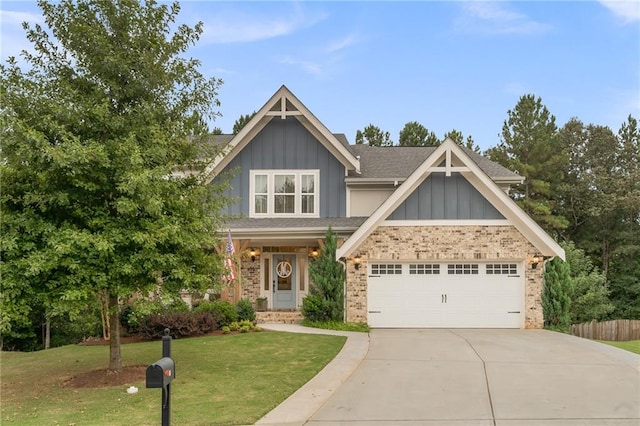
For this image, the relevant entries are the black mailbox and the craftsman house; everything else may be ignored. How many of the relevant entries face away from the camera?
0

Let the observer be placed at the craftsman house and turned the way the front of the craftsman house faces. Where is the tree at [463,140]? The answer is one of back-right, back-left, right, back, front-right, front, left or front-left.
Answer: back

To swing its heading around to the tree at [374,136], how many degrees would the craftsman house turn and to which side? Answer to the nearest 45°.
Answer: approximately 180°

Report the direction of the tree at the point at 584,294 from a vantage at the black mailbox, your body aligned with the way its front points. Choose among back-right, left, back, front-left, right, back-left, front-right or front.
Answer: back

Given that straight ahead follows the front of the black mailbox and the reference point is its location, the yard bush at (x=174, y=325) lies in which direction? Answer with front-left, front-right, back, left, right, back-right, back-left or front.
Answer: back-right

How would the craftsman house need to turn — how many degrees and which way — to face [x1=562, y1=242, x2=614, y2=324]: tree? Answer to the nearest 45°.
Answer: approximately 135° to its left

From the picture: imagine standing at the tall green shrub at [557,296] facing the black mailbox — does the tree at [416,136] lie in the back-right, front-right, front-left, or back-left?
back-right

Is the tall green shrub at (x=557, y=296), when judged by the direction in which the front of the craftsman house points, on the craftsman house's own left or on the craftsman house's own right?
on the craftsman house's own left

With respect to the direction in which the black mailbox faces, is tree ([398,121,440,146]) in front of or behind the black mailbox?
behind

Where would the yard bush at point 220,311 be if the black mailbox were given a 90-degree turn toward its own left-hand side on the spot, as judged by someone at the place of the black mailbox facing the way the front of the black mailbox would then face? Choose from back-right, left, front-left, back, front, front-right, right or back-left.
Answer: back-left

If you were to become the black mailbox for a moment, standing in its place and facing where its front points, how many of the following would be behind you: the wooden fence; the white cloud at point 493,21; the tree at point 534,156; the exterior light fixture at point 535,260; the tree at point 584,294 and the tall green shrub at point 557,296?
6

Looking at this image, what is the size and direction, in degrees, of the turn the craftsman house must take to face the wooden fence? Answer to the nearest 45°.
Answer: approximately 135° to its left

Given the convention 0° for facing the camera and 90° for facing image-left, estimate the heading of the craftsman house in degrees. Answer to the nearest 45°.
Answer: approximately 0°

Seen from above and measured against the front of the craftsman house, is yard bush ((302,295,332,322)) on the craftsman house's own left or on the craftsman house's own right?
on the craftsman house's own right

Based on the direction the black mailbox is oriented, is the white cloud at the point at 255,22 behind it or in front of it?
behind

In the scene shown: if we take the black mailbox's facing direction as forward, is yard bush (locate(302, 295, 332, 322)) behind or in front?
behind

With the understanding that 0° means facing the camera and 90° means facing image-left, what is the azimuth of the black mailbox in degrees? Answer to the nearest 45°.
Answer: approximately 45°
